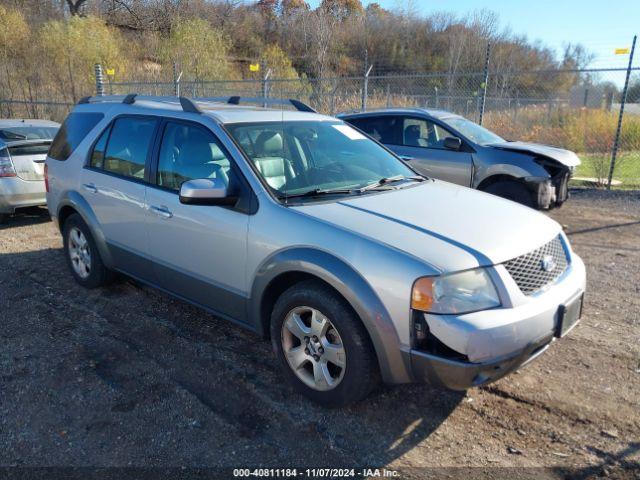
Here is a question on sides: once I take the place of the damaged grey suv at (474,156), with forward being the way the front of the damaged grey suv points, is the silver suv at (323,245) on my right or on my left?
on my right

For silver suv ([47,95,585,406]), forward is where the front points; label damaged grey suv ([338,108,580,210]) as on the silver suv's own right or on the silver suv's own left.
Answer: on the silver suv's own left

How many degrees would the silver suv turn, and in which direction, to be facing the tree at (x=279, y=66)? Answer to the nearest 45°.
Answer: approximately 135° to its left

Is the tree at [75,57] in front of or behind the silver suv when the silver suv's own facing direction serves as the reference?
behind

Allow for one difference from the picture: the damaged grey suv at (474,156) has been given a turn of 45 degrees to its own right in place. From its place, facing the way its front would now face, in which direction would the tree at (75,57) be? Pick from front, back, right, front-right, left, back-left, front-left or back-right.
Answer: back-right

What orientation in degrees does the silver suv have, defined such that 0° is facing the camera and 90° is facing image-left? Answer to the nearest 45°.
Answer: approximately 315°

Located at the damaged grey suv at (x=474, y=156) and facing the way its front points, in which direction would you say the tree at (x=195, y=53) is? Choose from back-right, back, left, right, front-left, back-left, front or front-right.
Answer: back

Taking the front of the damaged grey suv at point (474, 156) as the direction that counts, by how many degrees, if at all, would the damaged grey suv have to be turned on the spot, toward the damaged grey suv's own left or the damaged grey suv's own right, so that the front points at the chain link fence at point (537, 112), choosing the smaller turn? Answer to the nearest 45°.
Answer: approximately 135° to the damaged grey suv's own left
